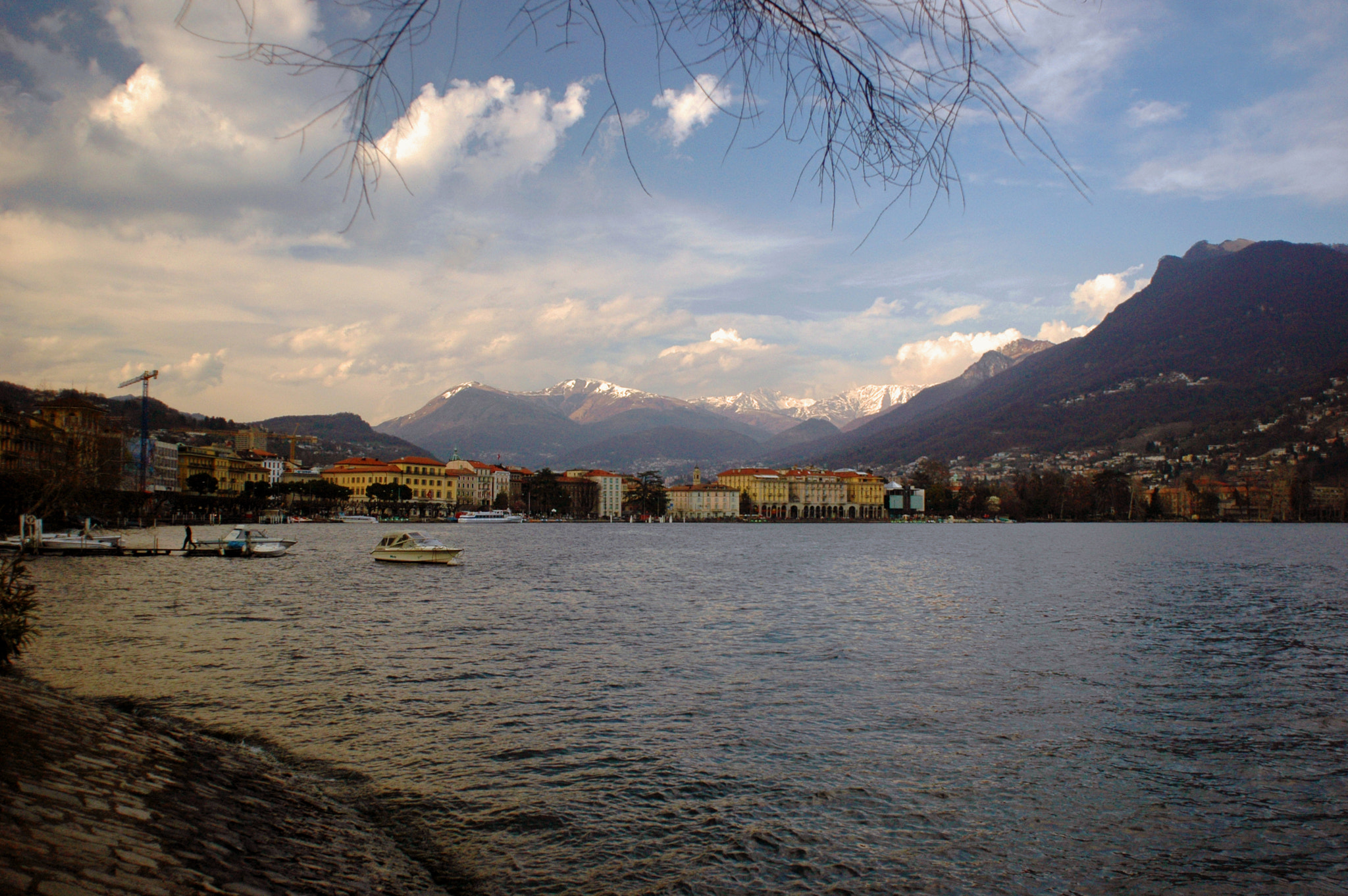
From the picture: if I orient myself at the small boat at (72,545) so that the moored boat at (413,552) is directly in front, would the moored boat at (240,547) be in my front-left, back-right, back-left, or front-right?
front-left

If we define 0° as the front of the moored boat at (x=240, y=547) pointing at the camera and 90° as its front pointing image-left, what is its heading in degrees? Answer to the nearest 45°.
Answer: approximately 270°

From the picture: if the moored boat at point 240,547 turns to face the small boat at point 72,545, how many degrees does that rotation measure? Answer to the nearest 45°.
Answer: approximately 180°

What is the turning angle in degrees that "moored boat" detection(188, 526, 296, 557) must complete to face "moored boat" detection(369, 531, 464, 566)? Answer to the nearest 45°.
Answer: approximately 45° to its right

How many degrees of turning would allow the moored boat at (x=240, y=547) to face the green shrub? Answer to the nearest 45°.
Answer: approximately 90° to its right
